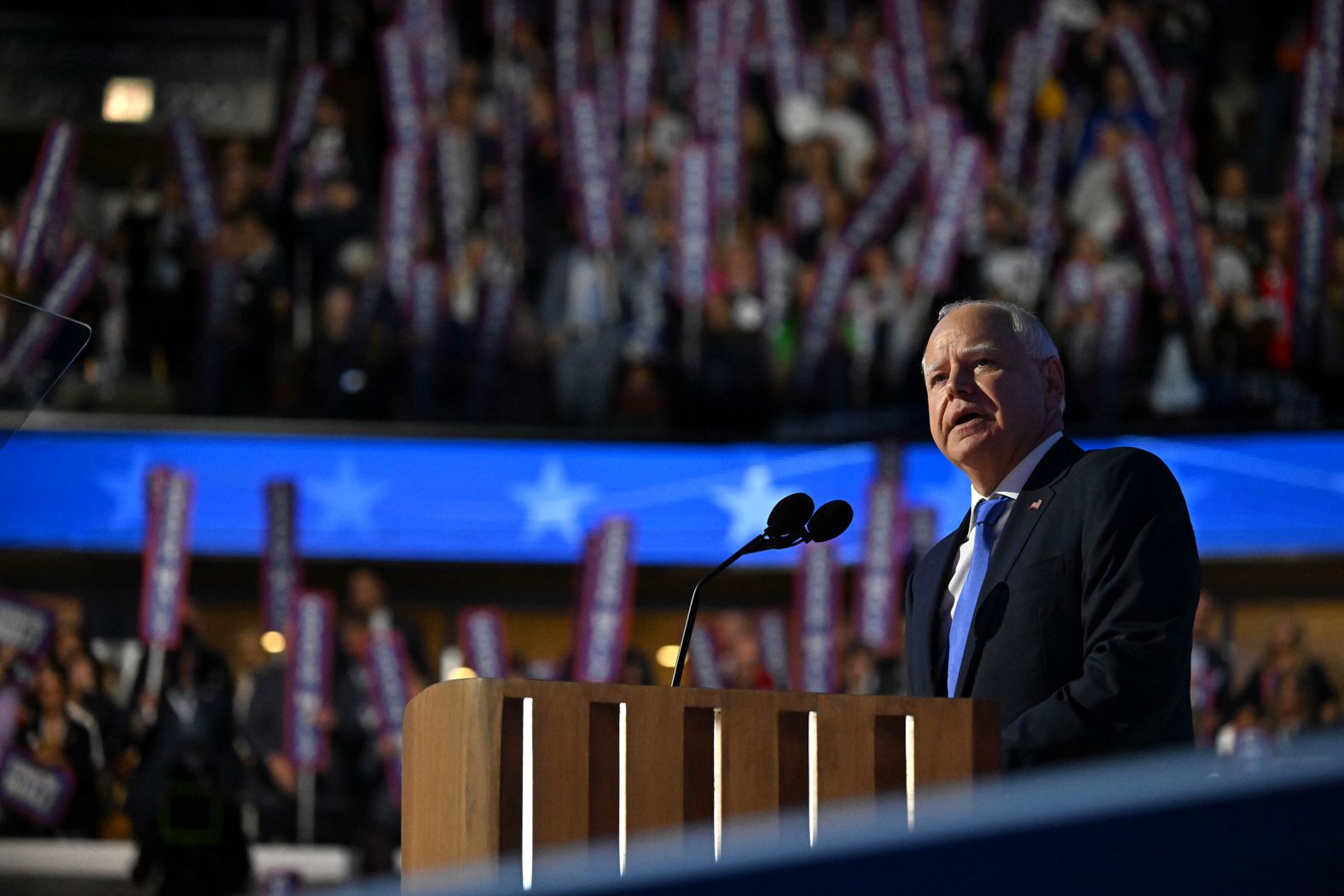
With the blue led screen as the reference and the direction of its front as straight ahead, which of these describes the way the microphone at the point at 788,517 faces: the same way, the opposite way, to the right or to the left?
to the left

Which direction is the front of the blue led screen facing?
toward the camera

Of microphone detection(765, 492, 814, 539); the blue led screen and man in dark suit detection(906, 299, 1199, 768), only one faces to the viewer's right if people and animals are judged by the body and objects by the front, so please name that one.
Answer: the microphone

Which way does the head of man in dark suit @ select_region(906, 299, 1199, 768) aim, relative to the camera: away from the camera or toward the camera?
toward the camera

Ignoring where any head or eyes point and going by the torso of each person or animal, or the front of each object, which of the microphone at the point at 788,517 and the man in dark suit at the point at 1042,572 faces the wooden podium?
the man in dark suit

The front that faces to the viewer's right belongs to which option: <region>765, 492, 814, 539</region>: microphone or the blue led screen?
the microphone

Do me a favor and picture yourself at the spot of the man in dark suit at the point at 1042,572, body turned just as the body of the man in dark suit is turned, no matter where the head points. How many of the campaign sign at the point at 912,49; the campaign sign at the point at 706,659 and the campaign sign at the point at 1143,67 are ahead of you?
0

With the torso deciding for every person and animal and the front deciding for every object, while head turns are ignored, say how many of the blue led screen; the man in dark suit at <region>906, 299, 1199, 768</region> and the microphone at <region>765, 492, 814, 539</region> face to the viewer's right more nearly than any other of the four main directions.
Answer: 1

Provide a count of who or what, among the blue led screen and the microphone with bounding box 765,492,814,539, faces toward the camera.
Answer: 1

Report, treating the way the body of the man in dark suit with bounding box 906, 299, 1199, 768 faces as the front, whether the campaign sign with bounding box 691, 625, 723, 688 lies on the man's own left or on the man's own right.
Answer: on the man's own right

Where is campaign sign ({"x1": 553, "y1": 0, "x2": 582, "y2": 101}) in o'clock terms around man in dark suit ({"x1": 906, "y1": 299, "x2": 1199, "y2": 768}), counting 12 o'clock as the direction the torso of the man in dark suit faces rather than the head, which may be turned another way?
The campaign sign is roughly at 4 o'clock from the man in dark suit.

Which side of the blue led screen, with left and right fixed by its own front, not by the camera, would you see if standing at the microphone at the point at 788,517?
front

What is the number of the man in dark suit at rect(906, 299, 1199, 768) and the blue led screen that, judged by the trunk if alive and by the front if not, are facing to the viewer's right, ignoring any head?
0

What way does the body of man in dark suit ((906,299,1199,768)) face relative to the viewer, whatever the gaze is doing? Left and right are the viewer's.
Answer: facing the viewer and to the left of the viewer

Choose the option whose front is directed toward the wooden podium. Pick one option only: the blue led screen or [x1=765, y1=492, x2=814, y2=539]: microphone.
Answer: the blue led screen

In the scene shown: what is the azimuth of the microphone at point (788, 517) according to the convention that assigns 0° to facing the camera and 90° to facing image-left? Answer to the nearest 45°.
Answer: approximately 270°
